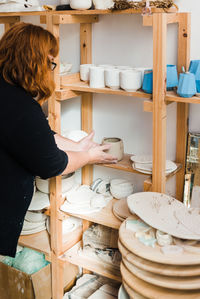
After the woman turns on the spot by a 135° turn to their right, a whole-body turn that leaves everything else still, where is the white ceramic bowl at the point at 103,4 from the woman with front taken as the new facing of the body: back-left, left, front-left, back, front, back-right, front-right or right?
back-left

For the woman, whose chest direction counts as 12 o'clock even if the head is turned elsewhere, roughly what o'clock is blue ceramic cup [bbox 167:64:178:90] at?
The blue ceramic cup is roughly at 1 o'clock from the woman.

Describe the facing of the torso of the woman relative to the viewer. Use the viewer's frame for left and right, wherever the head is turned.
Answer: facing away from the viewer and to the right of the viewer

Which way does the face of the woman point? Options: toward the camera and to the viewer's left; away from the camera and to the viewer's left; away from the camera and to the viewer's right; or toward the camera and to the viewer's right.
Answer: away from the camera and to the viewer's right

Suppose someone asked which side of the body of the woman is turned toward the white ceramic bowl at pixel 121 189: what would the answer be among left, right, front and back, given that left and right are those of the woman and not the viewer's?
front

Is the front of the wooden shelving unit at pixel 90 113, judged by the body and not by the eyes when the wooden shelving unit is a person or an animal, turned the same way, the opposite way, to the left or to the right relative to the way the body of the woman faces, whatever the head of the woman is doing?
the opposite way

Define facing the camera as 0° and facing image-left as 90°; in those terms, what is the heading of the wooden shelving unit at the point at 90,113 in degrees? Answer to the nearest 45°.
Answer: approximately 45°
